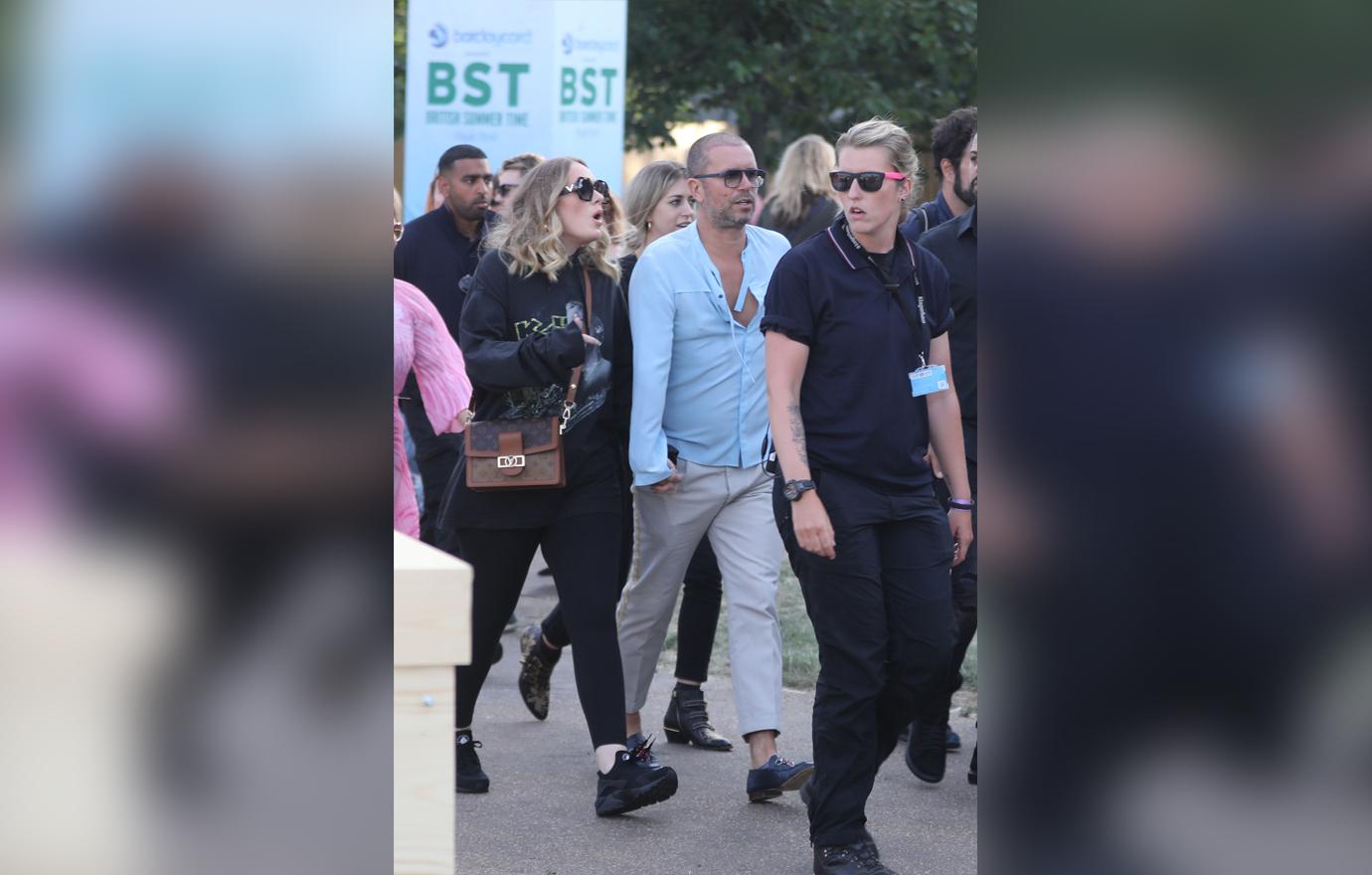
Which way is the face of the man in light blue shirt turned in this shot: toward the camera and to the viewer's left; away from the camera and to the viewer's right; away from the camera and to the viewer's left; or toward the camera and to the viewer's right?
toward the camera and to the viewer's right

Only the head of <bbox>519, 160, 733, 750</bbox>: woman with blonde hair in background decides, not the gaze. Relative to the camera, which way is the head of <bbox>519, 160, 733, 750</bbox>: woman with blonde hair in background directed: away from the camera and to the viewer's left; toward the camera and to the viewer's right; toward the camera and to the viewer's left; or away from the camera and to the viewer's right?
toward the camera and to the viewer's right

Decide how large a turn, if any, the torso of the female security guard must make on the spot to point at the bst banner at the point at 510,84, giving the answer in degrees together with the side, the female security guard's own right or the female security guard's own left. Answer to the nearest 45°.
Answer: approximately 135° to the female security guard's own left

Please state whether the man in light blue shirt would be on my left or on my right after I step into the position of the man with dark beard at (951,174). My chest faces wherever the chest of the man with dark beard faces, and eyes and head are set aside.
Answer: on my right

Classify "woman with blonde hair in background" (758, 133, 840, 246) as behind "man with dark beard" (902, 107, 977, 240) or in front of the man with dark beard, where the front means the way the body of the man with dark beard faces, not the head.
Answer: behind

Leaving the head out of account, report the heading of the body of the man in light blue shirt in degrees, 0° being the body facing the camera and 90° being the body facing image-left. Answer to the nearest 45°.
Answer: approximately 315°

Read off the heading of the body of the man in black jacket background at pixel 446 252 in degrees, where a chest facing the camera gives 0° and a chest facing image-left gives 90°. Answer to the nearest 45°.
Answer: approximately 315°

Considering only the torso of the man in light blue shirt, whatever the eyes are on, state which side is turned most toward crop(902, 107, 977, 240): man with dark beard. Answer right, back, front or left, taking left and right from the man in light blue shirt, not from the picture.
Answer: left

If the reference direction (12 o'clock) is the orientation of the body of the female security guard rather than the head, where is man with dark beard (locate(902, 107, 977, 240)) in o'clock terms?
The man with dark beard is roughly at 8 o'clock from the female security guard.
